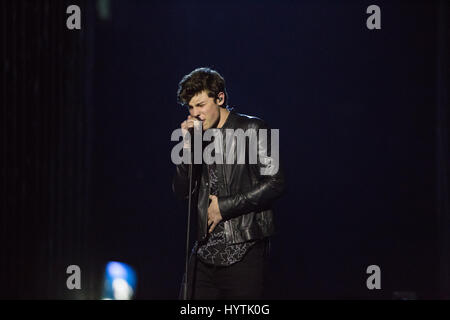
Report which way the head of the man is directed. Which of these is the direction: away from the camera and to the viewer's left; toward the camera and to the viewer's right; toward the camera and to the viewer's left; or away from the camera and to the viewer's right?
toward the camera and to the viewer's left

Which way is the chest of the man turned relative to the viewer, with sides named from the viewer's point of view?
facing the viewer and to the left of the viewer
